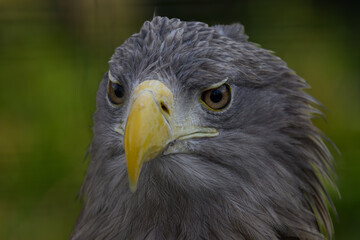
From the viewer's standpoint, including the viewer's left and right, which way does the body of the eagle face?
facing the viewer and to the left of the viewer
